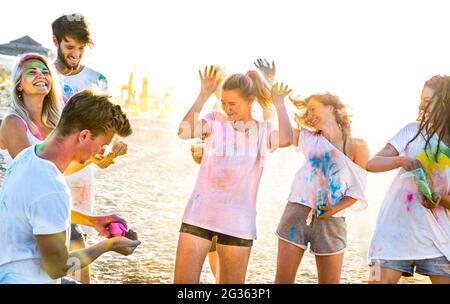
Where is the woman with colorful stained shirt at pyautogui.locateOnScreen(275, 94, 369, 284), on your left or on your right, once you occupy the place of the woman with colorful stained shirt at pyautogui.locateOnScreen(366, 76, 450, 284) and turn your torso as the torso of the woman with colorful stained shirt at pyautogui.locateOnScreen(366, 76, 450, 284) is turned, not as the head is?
on your right

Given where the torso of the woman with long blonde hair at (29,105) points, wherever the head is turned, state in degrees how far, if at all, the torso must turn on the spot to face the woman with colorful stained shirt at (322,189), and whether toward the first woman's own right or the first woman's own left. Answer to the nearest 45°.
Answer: approximately 45° to the first woman's own left

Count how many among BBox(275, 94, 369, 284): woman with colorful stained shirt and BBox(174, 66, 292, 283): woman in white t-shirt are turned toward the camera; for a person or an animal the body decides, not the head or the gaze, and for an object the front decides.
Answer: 2

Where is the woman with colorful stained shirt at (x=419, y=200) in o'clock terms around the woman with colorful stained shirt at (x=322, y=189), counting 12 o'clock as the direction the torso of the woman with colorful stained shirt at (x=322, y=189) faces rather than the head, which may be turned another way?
the woman with colorful stained shirt at (x=419, y=200) is roughly at 10 o'clock from the woman with colorful stained shirt at (x=322, y=189).

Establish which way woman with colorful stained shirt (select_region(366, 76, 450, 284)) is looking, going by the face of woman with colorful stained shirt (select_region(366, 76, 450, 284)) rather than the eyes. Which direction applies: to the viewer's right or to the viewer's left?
to the viewer's left

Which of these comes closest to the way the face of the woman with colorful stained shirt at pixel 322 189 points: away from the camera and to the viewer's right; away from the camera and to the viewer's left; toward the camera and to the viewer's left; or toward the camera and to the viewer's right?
toward the camera and to the viewer's left

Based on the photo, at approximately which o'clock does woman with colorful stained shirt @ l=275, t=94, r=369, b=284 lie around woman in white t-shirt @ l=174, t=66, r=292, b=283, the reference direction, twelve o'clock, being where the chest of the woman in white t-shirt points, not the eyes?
The woman with colorful stained shirt is roughly at 8 o'clock from the woman in white t-shirt.

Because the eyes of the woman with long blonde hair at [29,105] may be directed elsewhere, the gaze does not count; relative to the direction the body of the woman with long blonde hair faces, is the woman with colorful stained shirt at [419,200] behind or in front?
in front

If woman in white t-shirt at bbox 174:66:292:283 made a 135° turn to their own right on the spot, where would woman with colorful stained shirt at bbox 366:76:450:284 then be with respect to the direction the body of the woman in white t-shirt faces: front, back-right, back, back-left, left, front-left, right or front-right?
back-right

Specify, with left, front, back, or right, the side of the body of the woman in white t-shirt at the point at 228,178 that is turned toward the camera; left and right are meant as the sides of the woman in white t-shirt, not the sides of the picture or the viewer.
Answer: front

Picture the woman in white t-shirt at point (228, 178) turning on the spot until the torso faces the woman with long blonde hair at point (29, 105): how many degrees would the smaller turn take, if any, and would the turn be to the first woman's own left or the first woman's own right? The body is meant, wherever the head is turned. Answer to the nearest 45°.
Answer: approximately 90° to the first woman's own right

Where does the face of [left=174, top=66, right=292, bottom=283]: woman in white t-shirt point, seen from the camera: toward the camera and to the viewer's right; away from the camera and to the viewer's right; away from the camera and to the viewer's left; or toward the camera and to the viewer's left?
toward the camera and to the viewer's left
